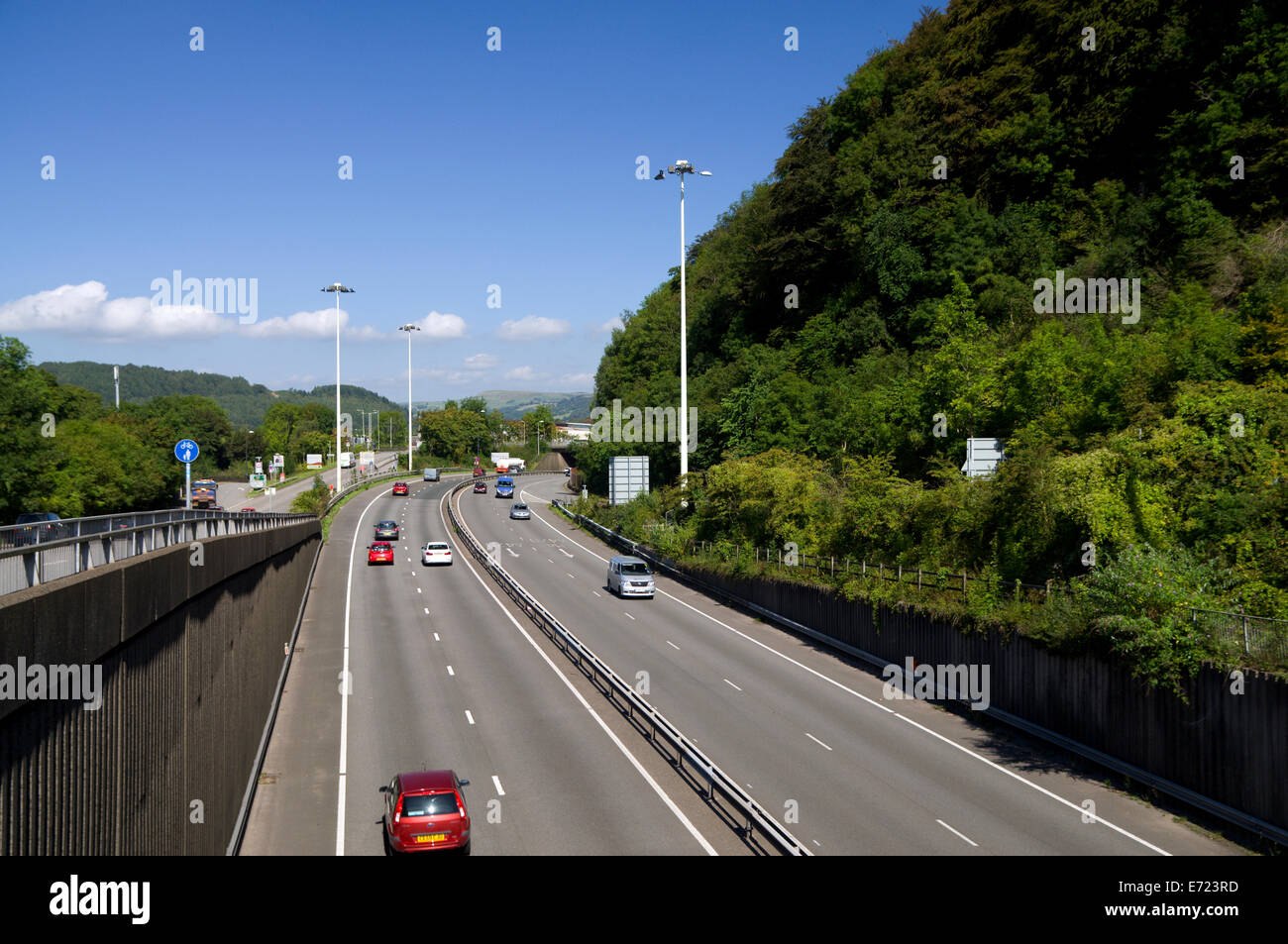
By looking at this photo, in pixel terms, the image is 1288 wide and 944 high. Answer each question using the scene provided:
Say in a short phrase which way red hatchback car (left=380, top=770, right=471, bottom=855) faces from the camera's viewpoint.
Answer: facing away from the viewer

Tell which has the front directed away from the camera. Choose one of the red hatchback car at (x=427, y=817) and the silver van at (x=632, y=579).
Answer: the red hatchback car

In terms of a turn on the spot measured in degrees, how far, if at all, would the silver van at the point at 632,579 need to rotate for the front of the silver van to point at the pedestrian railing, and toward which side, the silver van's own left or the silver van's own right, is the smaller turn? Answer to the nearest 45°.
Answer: approximately 45° to the silver van's own right

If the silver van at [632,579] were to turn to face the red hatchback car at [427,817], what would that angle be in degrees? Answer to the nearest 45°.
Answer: approximately 45° to its right

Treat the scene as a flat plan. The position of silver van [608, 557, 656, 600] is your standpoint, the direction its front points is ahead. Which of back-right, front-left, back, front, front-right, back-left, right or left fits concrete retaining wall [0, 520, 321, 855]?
front-right

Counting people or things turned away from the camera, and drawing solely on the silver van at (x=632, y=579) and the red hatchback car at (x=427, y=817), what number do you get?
1

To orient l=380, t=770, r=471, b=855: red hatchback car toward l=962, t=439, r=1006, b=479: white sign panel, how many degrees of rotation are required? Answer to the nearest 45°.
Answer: approximately 45° to its right
